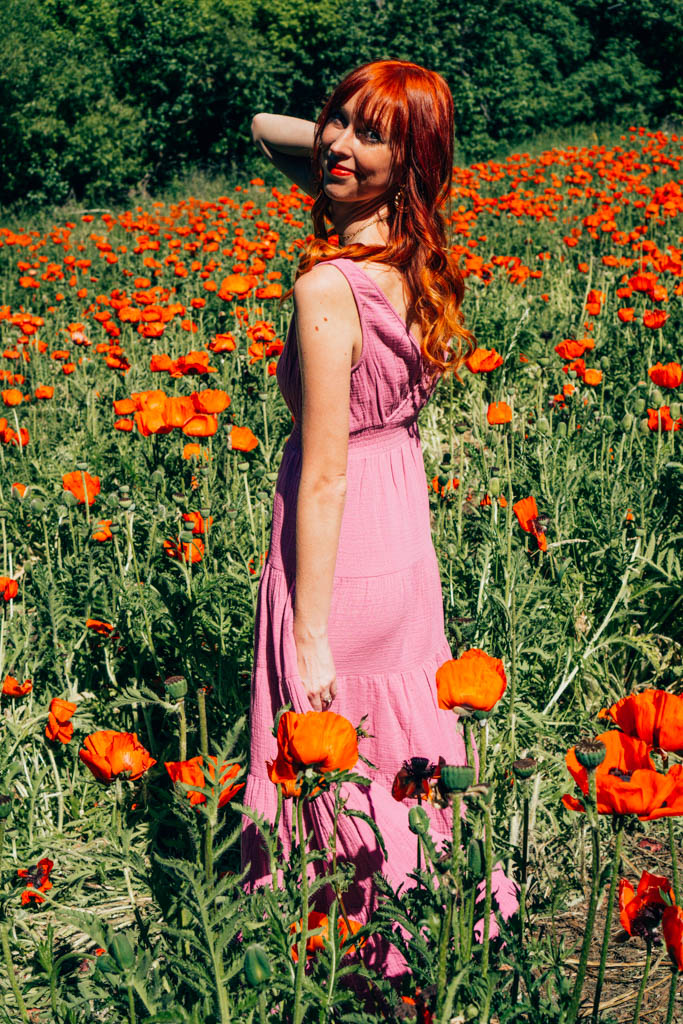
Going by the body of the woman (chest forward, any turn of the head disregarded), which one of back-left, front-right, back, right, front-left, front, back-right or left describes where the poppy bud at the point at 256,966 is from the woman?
back-left

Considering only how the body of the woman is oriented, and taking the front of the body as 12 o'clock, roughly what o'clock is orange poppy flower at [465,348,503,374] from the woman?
The orange poppy flower is roughly at 2 o'clock from the woman.
